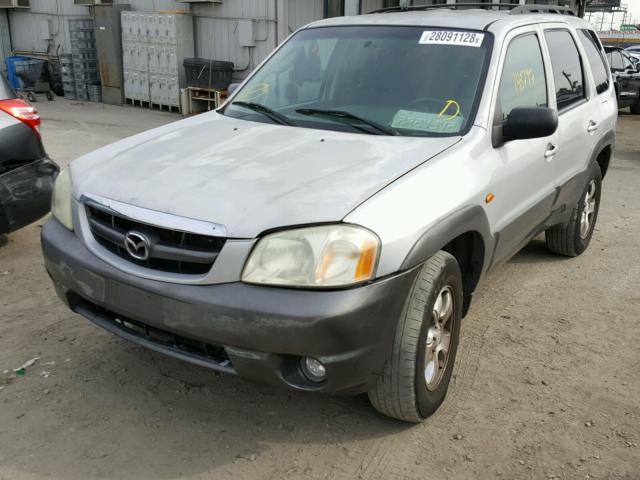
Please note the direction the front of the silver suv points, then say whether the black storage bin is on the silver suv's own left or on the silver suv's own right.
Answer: on the silver suv's own right

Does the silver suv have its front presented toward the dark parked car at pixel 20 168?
no

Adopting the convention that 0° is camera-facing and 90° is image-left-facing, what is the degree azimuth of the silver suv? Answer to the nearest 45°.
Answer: approximately 45°

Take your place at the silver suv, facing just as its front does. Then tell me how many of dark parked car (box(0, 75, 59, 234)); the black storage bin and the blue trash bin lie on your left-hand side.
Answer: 0

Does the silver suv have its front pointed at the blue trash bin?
no

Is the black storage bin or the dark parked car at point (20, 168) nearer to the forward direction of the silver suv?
the dark parked car
